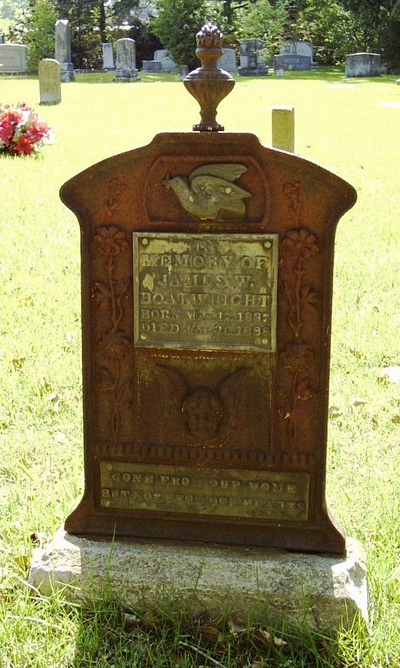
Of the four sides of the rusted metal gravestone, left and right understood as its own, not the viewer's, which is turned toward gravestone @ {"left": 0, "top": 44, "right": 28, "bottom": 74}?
back

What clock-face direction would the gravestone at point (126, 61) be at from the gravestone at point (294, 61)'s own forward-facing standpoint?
the gravestone at point (126, 61) is roughly at 2 o'clock from the gravestone at point (294, 61).

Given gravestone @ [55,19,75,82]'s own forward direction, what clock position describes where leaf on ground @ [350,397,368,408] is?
The leaf on ground is roughly at 12 o'clock from the gravestone.

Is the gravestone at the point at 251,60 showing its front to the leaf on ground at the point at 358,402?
yes

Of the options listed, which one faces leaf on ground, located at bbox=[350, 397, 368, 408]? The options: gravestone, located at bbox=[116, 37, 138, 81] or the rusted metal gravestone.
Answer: the gravestone

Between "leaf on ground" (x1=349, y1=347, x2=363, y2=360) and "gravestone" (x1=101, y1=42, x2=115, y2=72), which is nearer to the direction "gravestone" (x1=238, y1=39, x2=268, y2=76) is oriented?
the leaf on ground

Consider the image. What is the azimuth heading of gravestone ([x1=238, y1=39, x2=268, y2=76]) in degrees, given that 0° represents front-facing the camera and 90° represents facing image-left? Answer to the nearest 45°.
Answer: approximately 0°

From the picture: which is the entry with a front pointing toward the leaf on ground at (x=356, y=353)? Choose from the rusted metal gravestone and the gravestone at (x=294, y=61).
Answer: the gravestone

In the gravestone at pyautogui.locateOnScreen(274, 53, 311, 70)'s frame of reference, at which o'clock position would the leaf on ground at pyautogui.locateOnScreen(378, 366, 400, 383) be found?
The leaf on ground is roughly at 12 o'clock from the gravestone.

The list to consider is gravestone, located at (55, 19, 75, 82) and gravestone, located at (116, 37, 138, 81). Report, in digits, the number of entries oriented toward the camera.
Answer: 2

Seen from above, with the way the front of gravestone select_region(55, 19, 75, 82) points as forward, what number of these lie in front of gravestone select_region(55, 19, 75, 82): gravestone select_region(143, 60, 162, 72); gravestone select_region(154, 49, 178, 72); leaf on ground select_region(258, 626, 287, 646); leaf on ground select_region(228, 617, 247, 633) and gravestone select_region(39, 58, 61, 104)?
3

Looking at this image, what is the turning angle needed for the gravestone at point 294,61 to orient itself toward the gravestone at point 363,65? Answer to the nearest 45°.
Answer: approximately 45° to its left
